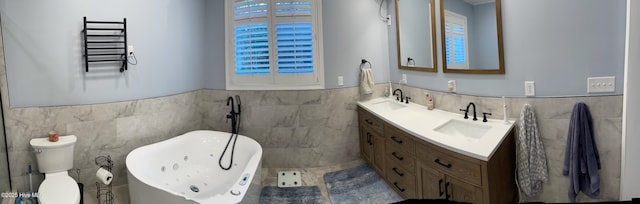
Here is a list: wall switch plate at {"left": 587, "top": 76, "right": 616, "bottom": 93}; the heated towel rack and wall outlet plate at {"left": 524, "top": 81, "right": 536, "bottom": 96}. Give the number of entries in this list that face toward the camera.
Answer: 3

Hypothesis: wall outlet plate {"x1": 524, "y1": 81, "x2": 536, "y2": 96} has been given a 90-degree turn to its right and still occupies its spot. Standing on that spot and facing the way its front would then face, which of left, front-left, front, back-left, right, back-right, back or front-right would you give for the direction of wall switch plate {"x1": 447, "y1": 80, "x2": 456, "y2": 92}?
front-right

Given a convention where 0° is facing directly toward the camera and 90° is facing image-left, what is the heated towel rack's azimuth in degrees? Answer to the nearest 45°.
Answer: approximately 0°

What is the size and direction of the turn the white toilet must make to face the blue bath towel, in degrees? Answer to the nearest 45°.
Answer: approximately 45° to its left

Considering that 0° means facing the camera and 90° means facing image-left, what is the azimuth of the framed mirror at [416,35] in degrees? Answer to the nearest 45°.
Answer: approximately 45°

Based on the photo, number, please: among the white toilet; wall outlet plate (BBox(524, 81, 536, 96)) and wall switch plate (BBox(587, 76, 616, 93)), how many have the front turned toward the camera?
3

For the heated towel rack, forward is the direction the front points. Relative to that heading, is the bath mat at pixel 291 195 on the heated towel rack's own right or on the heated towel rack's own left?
on the heated towel rack's own left

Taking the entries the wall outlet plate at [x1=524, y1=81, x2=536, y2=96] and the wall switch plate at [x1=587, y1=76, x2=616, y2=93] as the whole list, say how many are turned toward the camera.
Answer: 2

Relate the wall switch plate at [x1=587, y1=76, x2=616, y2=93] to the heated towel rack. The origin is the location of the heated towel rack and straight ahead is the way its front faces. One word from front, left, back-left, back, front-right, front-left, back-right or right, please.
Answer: front-left
